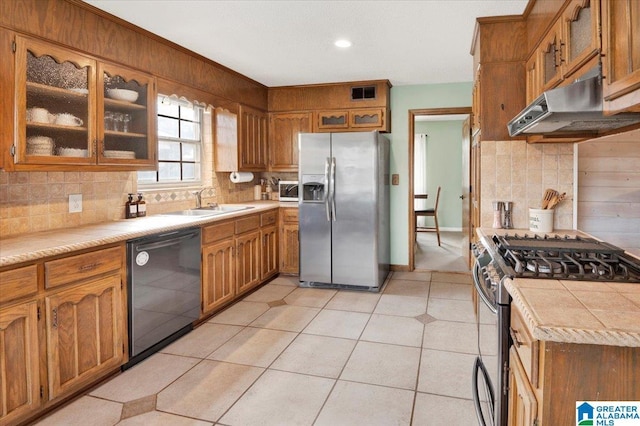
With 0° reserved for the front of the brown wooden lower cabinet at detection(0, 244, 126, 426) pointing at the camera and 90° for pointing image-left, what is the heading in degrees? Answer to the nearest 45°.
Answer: approximately 315°

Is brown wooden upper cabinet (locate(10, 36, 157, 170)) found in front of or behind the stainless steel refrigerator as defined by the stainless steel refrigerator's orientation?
in front

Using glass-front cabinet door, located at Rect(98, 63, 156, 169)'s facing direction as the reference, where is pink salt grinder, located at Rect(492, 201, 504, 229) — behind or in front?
in front

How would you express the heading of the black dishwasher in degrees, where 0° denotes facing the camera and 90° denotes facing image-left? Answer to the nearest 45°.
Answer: approximately 315°

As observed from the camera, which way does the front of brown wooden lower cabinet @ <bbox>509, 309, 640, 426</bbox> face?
facing the viewer and to the left of the viewer

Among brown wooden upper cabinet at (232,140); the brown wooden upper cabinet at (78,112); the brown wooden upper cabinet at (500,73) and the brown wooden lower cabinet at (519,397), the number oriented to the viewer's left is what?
2

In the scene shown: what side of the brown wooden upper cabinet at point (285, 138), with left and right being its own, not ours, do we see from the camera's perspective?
front

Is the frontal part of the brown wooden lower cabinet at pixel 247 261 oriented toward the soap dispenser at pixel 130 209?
no

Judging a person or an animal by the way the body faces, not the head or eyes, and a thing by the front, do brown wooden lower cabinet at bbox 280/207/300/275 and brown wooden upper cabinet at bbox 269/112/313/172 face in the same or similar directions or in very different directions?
same or similar directions

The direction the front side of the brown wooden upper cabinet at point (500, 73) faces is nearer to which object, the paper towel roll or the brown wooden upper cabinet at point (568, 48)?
the paper towel roll

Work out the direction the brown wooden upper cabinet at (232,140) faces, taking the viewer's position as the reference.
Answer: facing the viewer and to the right of the viewer

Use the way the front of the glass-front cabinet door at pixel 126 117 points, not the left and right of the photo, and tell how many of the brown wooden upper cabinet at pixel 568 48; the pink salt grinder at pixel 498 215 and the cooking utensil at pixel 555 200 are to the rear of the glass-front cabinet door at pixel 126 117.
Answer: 0
